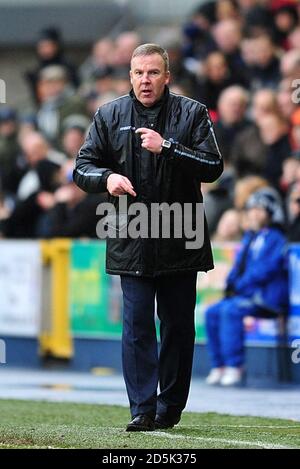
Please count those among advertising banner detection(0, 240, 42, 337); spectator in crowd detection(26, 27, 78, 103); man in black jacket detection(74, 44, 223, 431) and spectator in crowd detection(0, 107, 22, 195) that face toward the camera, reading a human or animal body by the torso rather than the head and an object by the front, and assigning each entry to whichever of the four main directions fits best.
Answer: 4

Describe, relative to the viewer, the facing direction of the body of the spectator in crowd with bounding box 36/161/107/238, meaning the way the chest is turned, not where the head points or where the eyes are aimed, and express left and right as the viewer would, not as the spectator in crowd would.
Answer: facing the viewer and to the left of the viewer

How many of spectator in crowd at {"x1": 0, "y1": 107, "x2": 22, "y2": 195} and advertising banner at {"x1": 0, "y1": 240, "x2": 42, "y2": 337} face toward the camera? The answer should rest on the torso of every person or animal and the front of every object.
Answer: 2

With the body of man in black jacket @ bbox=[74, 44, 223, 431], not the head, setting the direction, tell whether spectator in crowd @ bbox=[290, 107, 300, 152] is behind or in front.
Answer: behind

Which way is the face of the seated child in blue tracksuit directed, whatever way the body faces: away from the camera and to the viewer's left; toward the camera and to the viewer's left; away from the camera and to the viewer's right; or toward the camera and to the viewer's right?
toward the camera and to the viewer's left

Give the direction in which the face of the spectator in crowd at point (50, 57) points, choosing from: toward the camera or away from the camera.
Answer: toward the camera

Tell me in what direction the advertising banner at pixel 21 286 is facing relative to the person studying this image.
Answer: facing the viewer

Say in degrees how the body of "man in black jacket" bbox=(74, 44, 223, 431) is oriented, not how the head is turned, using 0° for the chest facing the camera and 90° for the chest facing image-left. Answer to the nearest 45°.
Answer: approximately 0°
